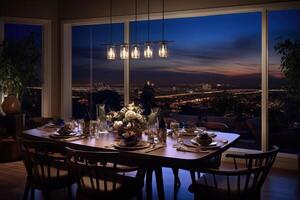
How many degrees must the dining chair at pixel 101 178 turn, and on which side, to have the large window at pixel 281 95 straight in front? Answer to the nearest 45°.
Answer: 0° — it already faces it

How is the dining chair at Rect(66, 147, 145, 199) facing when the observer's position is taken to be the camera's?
facing away from the viewer and to the right of the viewer

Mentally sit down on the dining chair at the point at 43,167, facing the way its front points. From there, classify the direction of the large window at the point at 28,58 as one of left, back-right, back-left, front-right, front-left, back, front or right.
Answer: front-left

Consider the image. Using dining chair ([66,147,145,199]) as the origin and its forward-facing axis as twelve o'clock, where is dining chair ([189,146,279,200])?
dining chair ([189,146,279,200]) is roughly at 2 o'clock from dining chair ([66,147,145,199]).

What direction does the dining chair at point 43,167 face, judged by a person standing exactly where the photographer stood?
facing away from the viewer and to the right of the viewer

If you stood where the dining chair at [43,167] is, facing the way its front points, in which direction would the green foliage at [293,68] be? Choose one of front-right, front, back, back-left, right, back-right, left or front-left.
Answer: front-right

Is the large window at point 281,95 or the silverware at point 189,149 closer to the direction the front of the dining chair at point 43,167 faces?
the large window

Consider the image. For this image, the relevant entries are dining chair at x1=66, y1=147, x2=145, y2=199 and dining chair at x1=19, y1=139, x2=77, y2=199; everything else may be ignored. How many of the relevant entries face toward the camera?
0

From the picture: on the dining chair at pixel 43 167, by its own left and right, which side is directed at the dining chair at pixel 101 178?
right

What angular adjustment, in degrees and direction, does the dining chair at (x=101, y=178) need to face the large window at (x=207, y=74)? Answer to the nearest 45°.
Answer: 0° — it already faces it

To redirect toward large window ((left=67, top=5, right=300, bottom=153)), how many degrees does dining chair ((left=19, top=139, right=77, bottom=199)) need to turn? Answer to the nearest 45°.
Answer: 0° — it already faces it

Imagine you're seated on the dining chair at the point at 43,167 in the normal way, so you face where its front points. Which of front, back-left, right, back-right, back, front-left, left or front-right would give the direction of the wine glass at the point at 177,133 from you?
front-right

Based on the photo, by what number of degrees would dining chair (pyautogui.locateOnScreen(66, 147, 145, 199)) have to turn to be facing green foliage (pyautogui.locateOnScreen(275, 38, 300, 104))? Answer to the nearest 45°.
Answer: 0° — it already faces it

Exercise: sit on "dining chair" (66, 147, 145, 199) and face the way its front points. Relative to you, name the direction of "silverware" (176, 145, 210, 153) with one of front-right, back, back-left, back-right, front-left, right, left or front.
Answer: front-right
